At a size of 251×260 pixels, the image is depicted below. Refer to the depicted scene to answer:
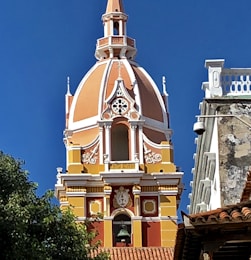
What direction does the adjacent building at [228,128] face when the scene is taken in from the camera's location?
facing to the left of the viewer
